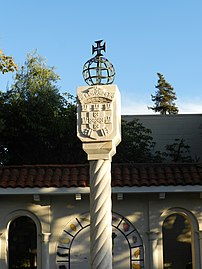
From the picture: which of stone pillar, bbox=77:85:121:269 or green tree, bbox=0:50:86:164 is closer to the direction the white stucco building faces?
the stone pillar

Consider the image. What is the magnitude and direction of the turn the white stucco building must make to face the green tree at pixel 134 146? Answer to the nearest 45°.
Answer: approximately 180°

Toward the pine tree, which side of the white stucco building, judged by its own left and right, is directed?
back

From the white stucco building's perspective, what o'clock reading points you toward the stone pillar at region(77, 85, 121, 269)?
The stone pillar is roughly at 12 o'clock from the white stucco building.

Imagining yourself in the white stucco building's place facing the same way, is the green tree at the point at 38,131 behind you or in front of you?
behind

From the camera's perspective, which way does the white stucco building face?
toward the camera

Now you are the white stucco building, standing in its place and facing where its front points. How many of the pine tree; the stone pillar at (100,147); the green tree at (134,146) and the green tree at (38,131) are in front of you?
1
